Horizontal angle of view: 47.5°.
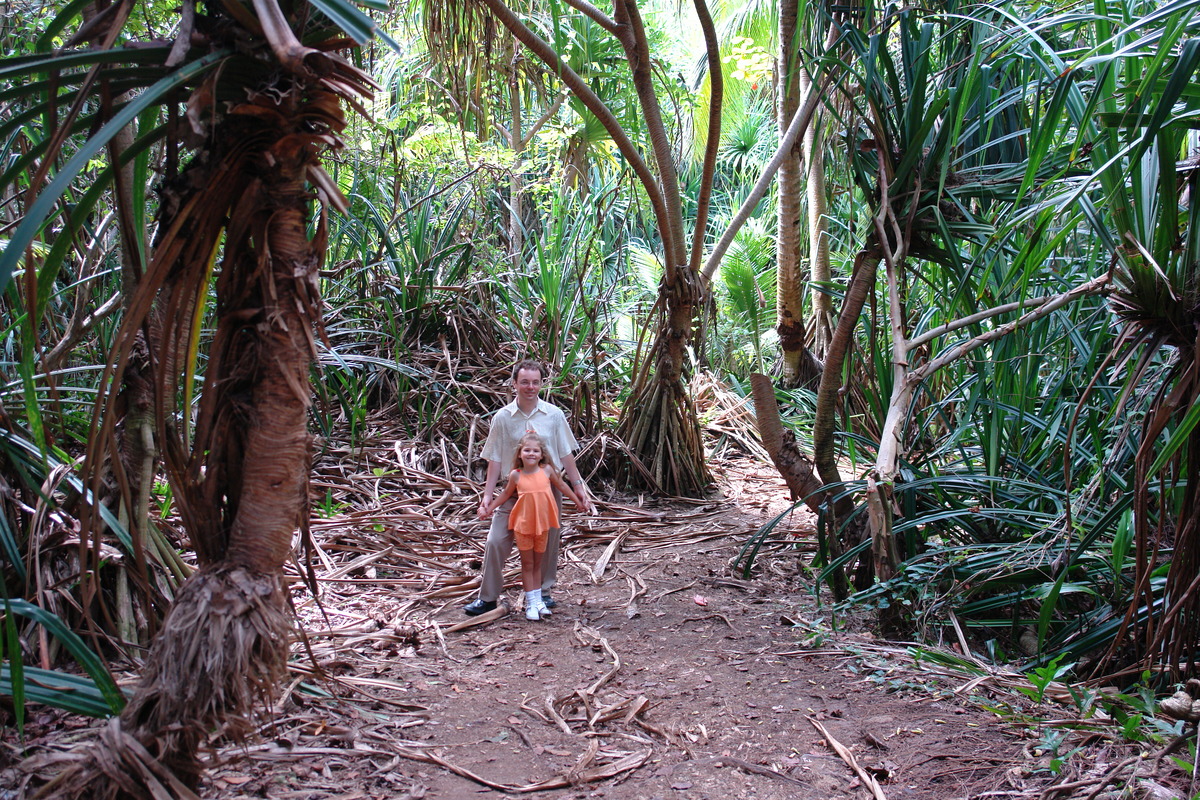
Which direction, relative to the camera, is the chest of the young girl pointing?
toward the camera

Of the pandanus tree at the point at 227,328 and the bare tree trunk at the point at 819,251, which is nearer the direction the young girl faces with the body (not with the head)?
the pandanus tree

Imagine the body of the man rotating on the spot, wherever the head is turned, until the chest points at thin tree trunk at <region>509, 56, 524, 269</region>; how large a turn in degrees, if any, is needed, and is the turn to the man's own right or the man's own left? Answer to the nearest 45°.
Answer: approximately 180°

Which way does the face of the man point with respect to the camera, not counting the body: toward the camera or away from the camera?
toward the camera

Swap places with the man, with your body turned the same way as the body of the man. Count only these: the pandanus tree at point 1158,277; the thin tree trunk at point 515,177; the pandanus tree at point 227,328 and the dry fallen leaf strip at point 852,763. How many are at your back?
1

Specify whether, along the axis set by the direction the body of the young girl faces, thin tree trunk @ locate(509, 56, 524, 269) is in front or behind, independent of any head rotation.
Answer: behind

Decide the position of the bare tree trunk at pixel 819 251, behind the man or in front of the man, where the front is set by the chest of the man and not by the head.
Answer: behind

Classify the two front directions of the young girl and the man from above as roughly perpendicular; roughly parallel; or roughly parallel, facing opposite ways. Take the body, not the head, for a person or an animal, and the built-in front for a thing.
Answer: roughly parallel

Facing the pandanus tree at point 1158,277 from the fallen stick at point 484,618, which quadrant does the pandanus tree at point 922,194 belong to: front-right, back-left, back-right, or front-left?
front-left

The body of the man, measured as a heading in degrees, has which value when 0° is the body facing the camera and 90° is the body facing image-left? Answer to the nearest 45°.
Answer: approximately 0°

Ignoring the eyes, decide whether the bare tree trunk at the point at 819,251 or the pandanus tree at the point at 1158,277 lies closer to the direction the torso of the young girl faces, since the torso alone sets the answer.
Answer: the pandanus tree

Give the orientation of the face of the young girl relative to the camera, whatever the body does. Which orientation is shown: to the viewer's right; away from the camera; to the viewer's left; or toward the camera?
toward the camera
